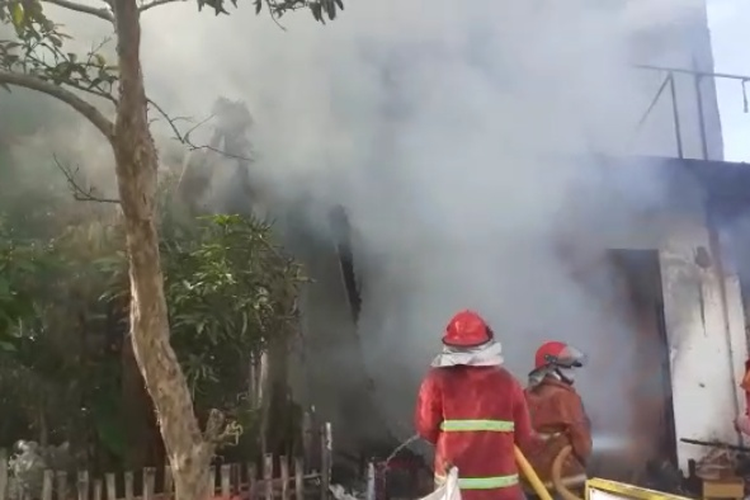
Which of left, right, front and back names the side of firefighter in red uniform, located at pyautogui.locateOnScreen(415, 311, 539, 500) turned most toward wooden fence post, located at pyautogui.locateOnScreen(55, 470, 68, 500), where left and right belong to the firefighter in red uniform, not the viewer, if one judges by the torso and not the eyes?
left

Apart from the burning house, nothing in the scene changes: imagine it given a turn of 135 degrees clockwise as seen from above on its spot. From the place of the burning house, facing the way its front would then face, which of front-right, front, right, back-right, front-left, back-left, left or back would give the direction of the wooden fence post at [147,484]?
left

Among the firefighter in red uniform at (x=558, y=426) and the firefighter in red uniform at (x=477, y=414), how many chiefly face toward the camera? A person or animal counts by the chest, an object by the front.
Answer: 0

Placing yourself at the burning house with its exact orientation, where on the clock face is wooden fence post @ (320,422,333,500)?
The wooden fence post is roughly at 1 o'clock from the burning house.

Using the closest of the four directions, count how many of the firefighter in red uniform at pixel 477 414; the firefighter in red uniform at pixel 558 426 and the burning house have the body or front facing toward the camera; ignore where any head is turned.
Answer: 1

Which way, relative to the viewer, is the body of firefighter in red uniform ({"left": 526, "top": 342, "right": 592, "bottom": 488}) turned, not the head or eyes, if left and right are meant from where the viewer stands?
facing away from the viewer and to the right of the viewer

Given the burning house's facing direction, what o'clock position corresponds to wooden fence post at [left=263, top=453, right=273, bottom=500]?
The wooden fence post is roughly at 1 o'clock from the burning house.

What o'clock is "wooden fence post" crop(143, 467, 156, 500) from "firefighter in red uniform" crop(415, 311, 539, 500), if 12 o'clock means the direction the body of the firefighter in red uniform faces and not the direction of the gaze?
The wooden fence post is roughly at 9 o'clock from the firefighter in red uniform.

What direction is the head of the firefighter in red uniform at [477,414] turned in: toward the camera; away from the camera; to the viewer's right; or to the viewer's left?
away from the camera

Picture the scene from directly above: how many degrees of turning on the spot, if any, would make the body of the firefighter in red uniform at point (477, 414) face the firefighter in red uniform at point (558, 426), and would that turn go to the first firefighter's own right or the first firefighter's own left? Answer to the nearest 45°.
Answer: approximately 45° to the first firefighter's own right

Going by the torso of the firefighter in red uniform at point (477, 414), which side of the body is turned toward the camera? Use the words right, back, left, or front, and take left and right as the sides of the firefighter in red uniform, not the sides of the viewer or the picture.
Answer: back

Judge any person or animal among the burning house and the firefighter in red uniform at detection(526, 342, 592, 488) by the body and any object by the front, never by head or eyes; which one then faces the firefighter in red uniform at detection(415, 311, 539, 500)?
the burning house

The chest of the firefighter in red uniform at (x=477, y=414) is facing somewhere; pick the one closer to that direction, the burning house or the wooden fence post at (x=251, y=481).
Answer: the burning house

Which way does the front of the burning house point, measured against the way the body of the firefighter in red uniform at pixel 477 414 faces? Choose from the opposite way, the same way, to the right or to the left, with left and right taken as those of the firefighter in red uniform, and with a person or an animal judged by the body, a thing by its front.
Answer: the opposite way

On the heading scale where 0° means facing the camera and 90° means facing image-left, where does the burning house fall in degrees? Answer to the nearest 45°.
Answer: approximately 0°

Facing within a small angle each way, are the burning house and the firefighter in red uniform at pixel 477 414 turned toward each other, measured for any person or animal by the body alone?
yes
